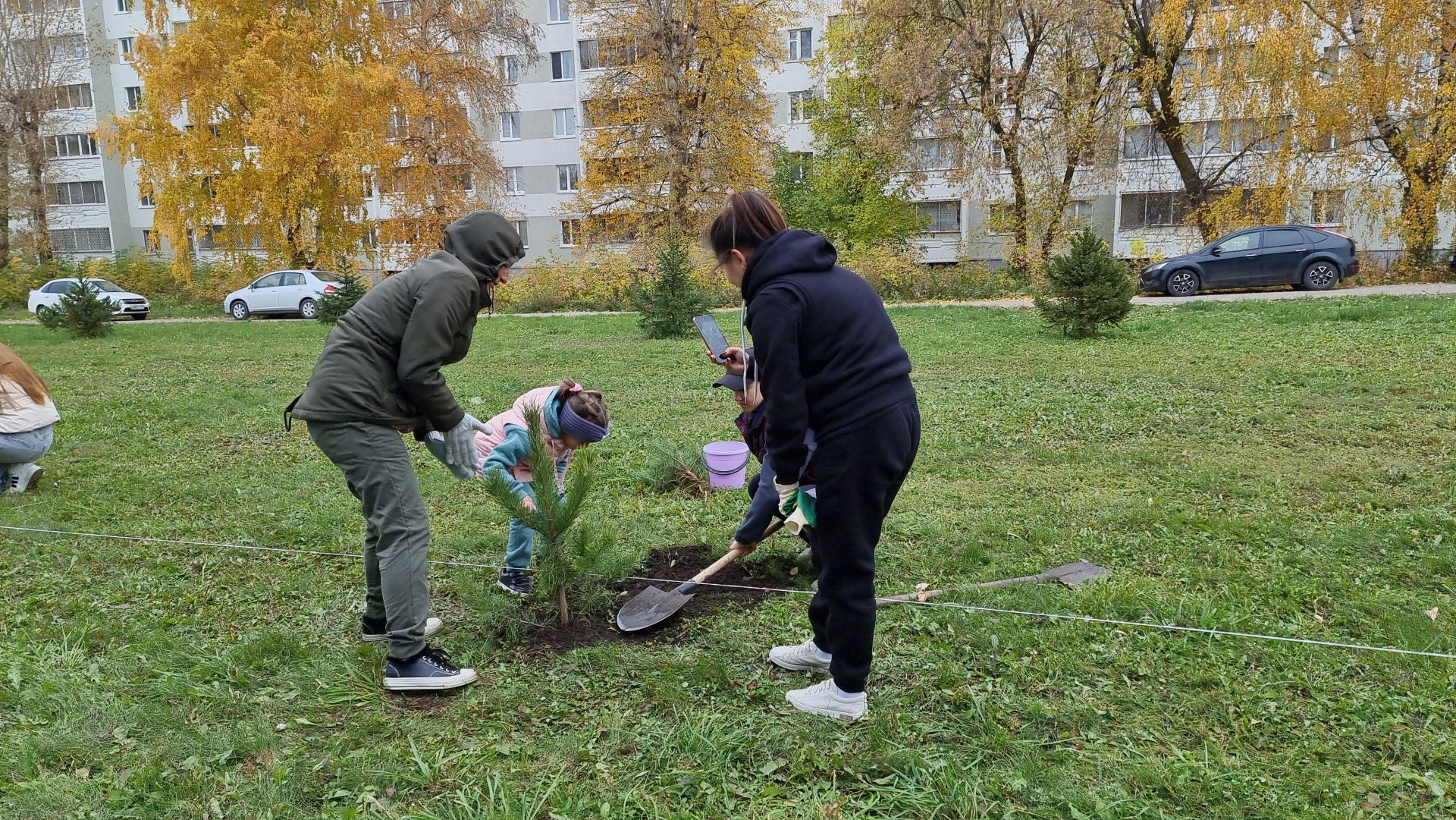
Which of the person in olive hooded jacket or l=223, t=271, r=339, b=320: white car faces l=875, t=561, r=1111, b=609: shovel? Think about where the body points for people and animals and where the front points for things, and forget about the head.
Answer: the person in olive hooded jacket

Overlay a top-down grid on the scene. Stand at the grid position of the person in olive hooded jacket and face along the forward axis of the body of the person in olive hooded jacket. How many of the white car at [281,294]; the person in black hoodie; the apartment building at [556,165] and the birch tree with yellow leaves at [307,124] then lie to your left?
3

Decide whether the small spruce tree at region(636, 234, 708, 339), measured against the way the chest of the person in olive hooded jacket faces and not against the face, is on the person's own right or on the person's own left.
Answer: on the person's own left

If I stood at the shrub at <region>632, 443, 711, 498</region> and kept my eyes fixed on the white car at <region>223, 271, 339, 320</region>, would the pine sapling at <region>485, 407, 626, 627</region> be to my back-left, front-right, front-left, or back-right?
back-left

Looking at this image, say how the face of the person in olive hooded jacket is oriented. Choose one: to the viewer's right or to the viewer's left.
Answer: to the viewer's right

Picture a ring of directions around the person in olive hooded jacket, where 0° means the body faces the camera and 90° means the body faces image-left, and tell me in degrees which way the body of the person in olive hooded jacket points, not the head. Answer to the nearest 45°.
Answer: approximately 270°
